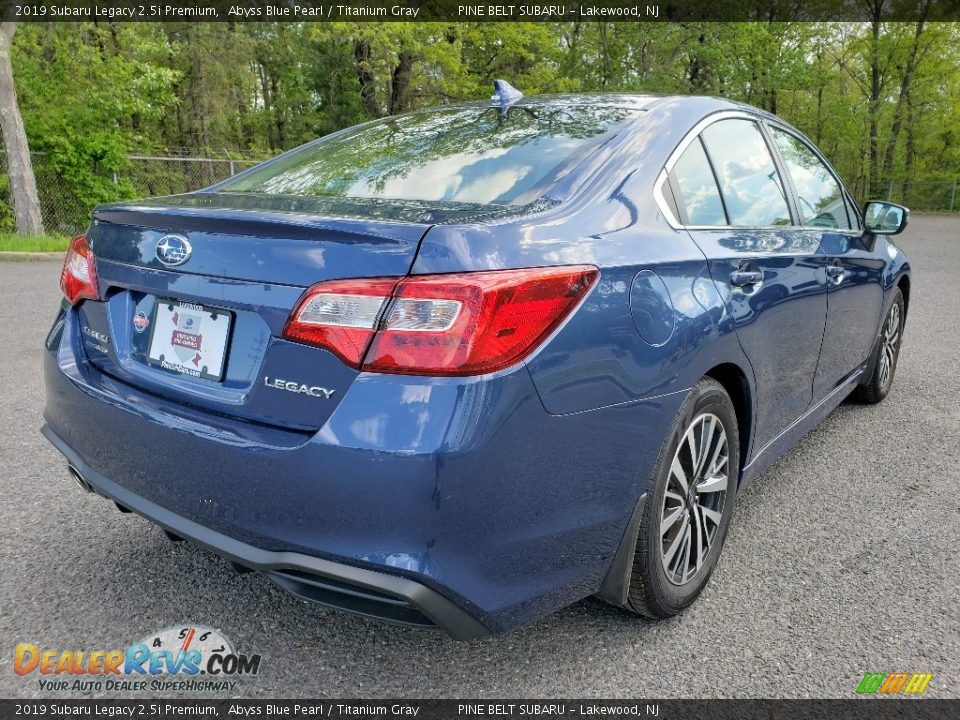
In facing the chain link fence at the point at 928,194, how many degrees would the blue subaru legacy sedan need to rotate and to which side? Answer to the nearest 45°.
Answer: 0° — it already faces it

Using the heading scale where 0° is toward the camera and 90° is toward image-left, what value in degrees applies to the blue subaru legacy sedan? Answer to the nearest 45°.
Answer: approximately 225°

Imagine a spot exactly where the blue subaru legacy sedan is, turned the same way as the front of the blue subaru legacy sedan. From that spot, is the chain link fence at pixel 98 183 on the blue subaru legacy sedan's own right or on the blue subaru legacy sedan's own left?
on the blue subaru legacy sedan's own left
